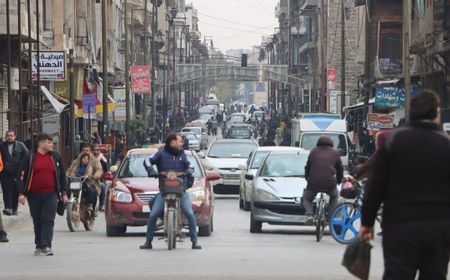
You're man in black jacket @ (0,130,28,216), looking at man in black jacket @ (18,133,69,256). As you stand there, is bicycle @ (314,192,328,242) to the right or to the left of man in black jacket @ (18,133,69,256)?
left

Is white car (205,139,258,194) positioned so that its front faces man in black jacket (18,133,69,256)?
yes

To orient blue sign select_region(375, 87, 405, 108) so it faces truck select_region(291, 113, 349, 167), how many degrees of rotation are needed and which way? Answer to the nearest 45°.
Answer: approximately 45° to its right

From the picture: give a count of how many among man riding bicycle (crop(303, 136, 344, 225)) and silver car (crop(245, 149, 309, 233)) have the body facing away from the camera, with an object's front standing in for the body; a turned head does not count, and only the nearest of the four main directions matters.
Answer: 1

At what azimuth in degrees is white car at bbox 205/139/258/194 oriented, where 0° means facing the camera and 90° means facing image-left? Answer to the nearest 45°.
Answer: approximately 0°

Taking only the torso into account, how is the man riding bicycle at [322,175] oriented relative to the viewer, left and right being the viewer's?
facing away from the viewer

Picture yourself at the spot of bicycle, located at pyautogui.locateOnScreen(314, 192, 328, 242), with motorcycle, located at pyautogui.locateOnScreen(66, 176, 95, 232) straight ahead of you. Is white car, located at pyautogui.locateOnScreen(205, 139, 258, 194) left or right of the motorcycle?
right

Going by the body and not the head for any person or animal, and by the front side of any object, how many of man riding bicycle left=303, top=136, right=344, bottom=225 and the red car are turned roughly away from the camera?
1
